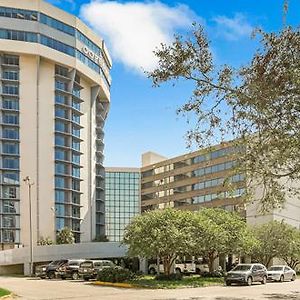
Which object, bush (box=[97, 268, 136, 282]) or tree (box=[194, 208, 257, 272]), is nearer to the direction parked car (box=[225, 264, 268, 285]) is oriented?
the bush

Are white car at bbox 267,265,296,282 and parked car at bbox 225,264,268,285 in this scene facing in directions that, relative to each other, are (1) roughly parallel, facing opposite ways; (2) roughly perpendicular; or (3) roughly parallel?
roughly parallel

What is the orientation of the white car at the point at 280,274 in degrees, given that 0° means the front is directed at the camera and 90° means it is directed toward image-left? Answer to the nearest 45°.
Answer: approximately 45°

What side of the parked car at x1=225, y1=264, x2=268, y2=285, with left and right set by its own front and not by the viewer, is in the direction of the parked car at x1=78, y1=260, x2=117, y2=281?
right

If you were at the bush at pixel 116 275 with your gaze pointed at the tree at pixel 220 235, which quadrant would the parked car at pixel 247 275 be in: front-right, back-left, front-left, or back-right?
front-right

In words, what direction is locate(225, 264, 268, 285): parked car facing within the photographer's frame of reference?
facing the viewer and to the left of the viewer

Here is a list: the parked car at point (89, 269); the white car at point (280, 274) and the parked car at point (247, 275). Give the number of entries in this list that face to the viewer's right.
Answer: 0
